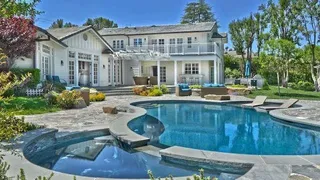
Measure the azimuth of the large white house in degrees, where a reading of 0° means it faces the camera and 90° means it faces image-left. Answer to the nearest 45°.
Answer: approximately 0°

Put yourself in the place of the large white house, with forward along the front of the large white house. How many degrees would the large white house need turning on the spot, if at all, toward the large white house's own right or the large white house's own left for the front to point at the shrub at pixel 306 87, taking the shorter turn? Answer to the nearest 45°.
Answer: approximately 90° to the large white house's own left

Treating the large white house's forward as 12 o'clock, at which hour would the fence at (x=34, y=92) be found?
The fence is roughly at 1 o'clock from the large white house.

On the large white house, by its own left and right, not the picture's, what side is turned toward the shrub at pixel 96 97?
front

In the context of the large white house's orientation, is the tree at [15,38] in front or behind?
in front

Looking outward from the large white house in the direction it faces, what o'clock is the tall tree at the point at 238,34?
The tall tree is roughly at 8 o'clock from the large white house.

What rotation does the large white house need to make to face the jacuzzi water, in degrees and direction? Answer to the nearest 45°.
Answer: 0° — it already faces it

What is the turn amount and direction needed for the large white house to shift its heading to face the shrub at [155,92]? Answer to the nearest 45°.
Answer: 0° — it already faces it

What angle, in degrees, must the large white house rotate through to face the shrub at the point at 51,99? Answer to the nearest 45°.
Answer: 0° — it already faces it

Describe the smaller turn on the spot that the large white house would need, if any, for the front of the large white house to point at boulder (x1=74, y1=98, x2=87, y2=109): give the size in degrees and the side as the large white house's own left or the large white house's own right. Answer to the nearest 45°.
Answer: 0° — it already faces it
